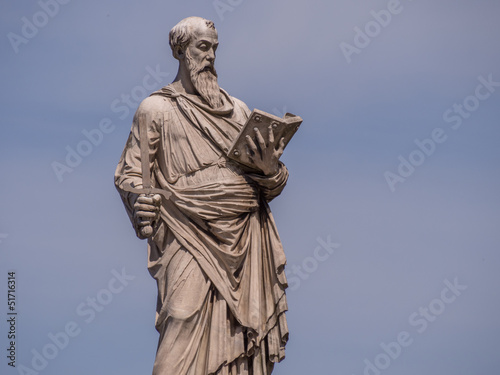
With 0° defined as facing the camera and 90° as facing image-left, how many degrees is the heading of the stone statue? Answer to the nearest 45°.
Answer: approximately 315°
